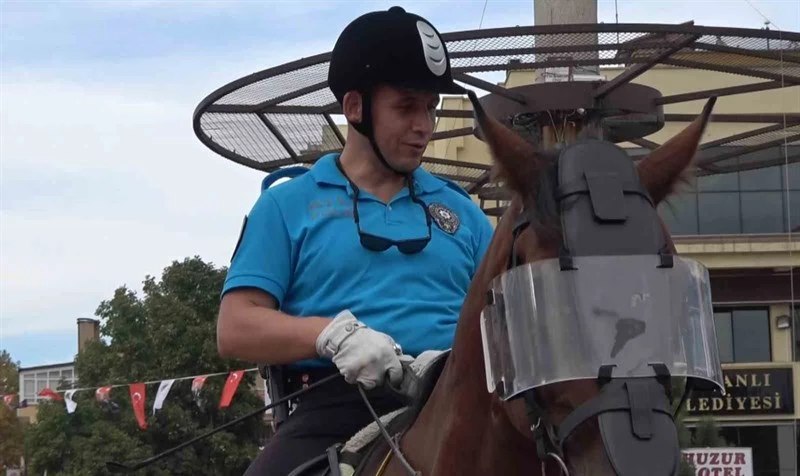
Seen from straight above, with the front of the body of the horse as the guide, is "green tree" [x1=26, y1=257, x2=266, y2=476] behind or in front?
behind

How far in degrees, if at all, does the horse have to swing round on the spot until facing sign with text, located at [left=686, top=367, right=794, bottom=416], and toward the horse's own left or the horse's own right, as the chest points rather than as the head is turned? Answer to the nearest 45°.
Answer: approximately 135° to the horse's own left

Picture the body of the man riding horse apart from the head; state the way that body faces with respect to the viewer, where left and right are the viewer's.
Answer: facing the viewer and to the right of the viewer

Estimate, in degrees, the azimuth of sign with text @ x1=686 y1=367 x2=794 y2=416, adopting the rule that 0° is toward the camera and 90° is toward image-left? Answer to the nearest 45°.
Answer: approximately 0°

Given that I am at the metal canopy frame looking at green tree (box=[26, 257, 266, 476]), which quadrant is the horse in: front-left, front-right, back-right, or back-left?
back-left

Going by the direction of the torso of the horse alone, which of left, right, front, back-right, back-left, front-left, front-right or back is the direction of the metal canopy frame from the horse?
back-left

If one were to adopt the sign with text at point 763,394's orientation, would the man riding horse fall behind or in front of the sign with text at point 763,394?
in front

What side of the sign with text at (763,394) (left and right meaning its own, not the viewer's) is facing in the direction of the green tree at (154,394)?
right

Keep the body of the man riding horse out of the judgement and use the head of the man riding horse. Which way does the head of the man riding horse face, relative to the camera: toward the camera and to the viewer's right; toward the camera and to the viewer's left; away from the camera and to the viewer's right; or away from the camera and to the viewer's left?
toward the camera and to the viewer's right

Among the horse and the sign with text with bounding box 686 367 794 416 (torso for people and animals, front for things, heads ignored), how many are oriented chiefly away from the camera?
0

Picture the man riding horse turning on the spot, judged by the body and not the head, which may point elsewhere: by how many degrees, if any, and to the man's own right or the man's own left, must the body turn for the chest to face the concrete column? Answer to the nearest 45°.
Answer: approximately 135° to the man's own left

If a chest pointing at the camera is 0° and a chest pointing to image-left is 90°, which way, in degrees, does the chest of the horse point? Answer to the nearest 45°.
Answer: approximately 315°

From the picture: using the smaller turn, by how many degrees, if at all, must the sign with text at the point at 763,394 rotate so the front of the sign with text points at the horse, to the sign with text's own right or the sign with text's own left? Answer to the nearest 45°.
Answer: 0° — it already faces it

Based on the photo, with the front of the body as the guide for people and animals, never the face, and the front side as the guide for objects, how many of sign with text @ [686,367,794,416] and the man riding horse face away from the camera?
0
